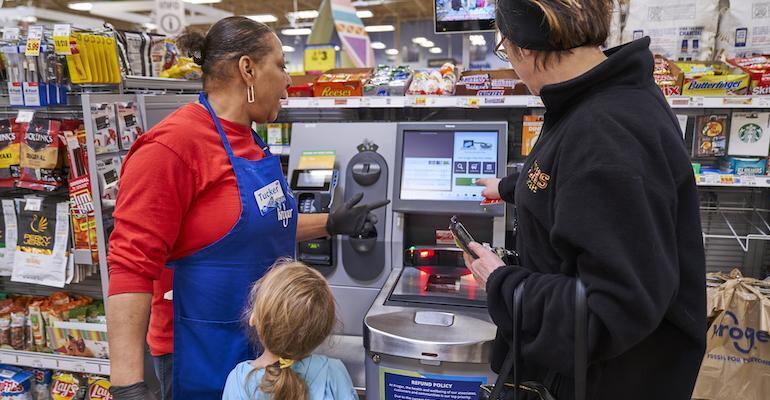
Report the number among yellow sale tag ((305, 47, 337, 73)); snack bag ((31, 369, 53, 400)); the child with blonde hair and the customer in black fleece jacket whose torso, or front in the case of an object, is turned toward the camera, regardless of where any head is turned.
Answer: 2

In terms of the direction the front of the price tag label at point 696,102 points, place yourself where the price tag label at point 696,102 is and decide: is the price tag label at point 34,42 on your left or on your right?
on your right

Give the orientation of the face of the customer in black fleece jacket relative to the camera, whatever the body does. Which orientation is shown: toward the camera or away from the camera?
away from the camera

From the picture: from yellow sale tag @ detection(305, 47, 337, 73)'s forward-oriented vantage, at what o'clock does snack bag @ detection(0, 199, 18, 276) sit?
The snack bag is roughly at 2 o'clock from the yellow sale tag.

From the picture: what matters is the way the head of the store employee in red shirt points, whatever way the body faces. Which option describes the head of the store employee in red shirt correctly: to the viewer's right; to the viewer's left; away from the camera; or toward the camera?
to the viewer's right

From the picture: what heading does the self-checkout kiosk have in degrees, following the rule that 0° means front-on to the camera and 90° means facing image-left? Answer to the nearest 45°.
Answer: approximately 0°

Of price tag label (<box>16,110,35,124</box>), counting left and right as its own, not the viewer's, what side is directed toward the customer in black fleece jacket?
front

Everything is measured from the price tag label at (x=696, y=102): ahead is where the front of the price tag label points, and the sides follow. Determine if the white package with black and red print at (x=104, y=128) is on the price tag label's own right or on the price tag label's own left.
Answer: on the price tag label's own right

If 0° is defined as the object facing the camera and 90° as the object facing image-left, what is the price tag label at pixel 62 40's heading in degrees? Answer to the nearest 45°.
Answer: approximately 0°
